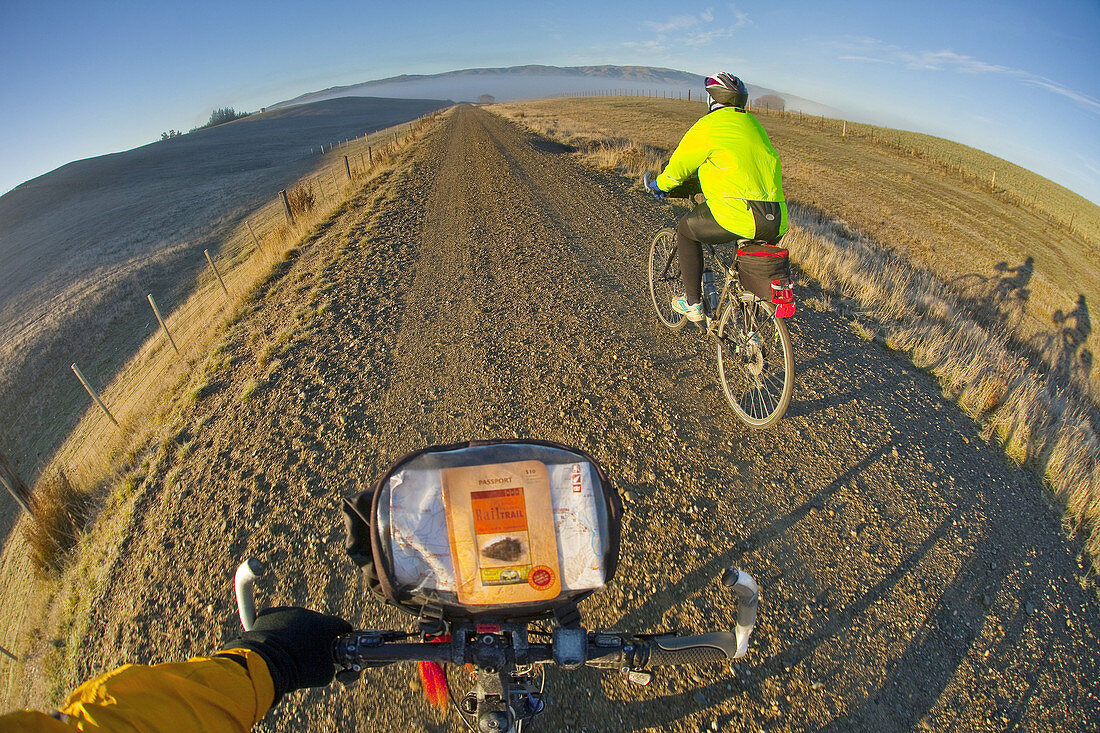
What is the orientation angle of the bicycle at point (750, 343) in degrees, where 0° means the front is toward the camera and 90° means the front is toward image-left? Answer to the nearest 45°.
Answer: approximately 135°

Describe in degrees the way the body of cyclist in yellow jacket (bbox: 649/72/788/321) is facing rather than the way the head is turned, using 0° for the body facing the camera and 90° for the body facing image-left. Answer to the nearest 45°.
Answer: approximately 135°

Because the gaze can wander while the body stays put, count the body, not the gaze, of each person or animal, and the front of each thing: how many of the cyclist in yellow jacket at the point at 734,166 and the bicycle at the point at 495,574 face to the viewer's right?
0

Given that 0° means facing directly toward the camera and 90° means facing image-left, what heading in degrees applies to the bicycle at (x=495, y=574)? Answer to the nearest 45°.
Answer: approximately 180°

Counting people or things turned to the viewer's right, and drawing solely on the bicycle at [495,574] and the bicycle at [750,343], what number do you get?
0

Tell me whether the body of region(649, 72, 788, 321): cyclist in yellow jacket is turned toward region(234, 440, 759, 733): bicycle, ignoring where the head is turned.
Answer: no

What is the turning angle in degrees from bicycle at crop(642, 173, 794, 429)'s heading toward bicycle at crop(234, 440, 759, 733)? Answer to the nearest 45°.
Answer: approximately 135° to its left
